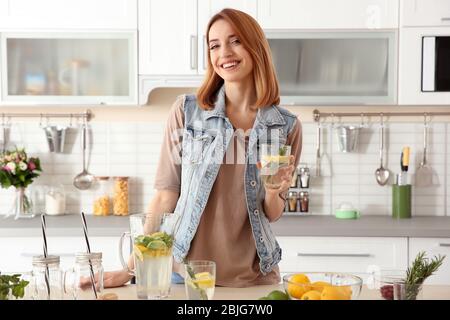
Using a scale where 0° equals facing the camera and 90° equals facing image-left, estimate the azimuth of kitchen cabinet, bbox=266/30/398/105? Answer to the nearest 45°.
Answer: approximately 0°

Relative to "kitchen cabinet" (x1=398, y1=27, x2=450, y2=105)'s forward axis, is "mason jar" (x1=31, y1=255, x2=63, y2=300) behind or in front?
in front

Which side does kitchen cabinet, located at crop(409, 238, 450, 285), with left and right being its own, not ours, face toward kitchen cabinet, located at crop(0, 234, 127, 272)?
right

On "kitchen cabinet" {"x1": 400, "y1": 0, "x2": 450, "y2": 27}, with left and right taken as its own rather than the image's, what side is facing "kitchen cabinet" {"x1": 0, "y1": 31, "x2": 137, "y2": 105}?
right
